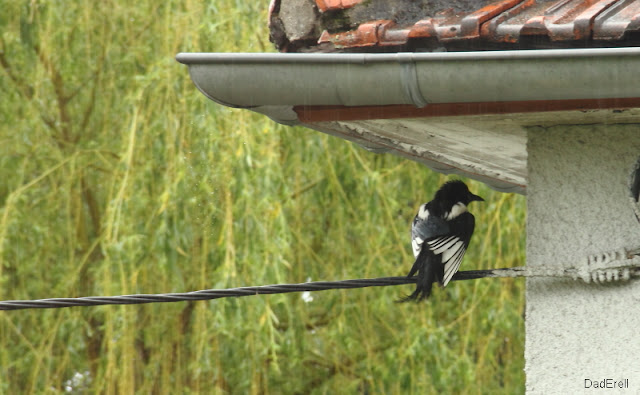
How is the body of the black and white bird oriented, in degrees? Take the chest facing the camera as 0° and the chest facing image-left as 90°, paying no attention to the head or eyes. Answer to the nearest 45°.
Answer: approximately 225°
